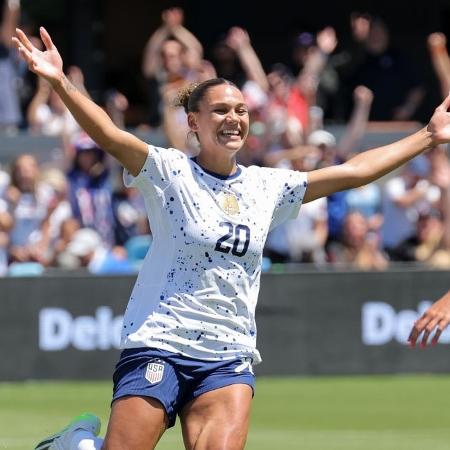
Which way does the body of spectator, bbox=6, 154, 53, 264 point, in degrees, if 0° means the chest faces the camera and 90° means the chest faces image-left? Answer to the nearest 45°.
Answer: approximately 0°

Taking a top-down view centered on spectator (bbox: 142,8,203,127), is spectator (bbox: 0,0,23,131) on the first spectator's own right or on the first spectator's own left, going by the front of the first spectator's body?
on the first spectator's own right

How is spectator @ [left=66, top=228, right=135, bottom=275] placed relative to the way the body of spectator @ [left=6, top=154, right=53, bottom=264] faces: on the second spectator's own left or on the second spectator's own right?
on the second spectator's own left

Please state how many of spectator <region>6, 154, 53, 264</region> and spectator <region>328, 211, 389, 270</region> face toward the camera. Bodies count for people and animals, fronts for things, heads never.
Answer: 2

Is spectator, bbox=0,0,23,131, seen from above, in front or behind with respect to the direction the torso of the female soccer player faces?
behind

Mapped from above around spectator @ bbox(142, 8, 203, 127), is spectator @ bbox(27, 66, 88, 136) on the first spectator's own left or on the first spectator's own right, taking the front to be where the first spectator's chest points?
on the first spectator's own right

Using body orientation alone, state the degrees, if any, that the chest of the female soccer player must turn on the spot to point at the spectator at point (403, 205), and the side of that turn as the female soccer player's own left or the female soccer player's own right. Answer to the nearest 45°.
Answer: approximately 135° to the female soccer player's own left

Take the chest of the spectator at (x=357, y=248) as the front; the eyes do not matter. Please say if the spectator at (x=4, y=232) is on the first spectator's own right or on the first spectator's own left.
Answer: on the first spectator's own right

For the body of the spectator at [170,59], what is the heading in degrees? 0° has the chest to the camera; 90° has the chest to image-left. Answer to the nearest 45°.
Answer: approximately 0°

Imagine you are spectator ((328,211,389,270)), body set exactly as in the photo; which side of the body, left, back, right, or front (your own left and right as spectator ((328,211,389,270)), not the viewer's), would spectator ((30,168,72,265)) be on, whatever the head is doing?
right
